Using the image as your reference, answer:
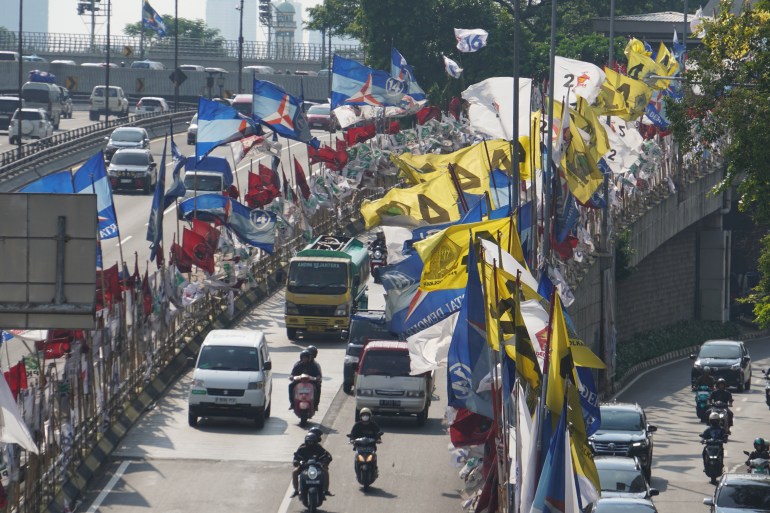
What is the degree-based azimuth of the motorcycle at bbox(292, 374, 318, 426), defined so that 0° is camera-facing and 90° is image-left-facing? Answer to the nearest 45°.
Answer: approximately 0°

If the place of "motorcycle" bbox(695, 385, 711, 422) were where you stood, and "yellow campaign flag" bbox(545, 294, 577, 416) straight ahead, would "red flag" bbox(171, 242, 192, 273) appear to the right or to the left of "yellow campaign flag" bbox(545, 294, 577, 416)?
right

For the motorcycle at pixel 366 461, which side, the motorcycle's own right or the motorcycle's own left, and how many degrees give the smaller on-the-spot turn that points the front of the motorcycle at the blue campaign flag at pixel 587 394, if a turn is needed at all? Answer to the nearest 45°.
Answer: approximately 45° to the motorcycle's own left

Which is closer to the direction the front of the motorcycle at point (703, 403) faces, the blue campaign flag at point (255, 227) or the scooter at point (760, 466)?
the scooter

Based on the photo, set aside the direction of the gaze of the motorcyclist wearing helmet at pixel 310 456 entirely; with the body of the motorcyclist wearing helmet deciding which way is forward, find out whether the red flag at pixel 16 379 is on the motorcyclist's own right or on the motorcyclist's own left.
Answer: on the motorcyclist's own right

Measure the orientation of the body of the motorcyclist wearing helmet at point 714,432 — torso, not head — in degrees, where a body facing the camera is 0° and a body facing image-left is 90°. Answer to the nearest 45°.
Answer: approximately 0°
